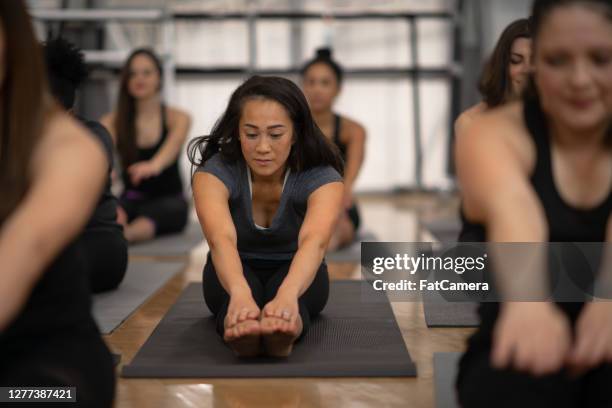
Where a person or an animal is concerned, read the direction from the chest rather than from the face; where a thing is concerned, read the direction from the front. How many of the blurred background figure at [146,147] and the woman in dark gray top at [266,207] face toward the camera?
2

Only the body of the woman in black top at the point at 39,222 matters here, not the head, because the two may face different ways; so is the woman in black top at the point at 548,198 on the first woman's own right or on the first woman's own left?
on the first woman's own left

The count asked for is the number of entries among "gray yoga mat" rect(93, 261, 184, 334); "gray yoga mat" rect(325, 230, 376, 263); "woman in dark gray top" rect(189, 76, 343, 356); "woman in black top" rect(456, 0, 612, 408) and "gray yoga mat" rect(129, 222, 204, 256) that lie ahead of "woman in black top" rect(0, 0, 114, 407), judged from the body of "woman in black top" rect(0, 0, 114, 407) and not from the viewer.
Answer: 0

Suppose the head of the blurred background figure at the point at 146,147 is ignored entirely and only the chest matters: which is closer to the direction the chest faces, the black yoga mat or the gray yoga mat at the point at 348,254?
the black yoga mat

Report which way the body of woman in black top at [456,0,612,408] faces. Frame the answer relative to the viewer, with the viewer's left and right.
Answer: facing the viewer

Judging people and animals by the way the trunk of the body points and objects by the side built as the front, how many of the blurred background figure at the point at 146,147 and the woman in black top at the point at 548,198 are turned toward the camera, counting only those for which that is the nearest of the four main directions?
2

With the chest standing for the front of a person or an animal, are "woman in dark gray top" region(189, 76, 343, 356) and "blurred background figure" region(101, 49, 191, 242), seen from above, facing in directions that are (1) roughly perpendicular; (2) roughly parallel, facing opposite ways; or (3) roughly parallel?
roughly parallel

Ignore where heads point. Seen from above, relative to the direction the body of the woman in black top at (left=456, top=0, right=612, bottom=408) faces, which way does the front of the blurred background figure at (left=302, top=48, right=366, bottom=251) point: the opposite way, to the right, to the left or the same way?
the same way

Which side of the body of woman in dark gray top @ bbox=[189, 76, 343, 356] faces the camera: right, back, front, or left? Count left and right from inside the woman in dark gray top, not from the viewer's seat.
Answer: front

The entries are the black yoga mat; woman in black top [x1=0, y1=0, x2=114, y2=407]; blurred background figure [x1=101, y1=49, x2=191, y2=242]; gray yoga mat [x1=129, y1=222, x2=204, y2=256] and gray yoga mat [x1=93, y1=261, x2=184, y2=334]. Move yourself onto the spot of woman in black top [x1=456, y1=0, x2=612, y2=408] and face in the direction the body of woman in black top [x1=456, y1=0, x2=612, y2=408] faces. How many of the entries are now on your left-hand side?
0

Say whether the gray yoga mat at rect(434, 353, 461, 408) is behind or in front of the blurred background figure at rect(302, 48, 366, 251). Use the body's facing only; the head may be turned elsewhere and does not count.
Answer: in front

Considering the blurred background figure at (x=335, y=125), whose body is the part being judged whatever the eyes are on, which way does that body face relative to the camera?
toward the camera

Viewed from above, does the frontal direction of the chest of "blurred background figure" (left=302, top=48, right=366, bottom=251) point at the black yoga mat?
yes

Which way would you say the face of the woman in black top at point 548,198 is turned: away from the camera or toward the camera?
toward the camera

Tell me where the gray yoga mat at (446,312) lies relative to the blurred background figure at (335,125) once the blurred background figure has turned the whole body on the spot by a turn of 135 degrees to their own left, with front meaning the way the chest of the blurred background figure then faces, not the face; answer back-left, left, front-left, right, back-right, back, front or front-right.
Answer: back-right

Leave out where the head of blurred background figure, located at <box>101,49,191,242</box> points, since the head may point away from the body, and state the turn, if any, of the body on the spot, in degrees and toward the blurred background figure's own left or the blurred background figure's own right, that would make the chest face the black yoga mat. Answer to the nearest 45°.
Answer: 0° — they already face it

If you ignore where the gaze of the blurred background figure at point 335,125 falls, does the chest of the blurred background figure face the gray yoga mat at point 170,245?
no

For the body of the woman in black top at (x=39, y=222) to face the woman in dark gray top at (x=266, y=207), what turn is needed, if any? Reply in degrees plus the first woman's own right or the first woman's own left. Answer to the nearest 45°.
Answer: approximately 180°
